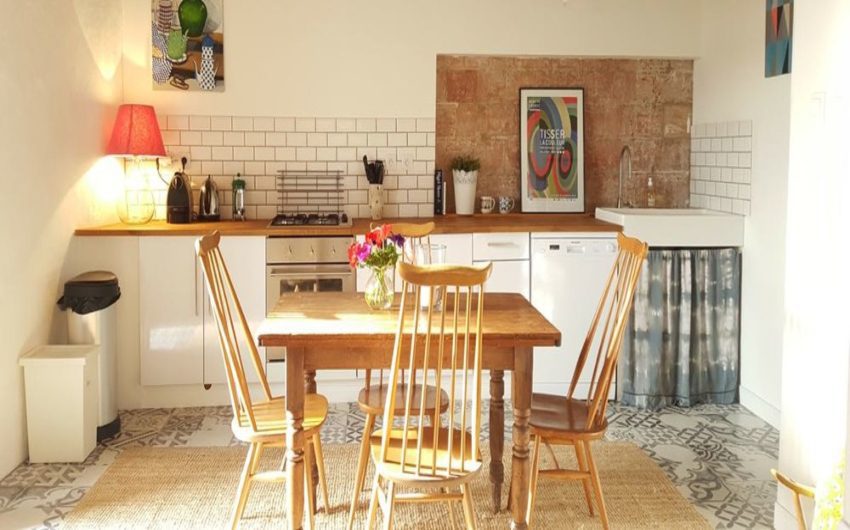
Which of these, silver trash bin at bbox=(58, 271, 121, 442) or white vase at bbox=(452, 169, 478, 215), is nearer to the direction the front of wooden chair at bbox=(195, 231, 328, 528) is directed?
the white vase

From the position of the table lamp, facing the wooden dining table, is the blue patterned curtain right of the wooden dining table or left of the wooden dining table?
left

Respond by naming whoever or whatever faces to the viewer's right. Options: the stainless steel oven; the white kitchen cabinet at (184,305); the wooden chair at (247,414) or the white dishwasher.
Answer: the wooden chair

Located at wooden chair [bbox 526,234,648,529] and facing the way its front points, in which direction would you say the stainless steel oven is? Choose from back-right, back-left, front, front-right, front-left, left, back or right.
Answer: front-right

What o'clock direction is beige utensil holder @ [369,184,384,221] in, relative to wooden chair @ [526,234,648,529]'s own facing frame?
The beige utensil holder is roughly at 2 o'clock from the wooden chair.

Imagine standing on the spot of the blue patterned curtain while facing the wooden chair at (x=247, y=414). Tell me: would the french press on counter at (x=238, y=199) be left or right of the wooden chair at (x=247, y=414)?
right

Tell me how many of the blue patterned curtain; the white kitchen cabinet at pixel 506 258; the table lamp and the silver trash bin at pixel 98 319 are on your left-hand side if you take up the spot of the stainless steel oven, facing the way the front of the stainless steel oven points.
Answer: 2

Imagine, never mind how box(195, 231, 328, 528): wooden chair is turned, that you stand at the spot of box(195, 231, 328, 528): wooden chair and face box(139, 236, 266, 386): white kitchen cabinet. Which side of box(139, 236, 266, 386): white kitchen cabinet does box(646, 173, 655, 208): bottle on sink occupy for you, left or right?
right

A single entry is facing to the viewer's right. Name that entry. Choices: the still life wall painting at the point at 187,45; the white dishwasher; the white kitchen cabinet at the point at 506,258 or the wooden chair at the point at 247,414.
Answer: the wooden chair

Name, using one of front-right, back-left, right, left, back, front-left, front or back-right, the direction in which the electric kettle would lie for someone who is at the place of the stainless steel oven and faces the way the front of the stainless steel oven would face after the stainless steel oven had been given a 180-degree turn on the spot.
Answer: front-left

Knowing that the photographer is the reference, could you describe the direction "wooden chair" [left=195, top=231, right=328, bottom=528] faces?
facing to the right of the viewer

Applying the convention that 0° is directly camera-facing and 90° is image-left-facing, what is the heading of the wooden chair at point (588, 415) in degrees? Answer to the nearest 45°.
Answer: approximately 90°
